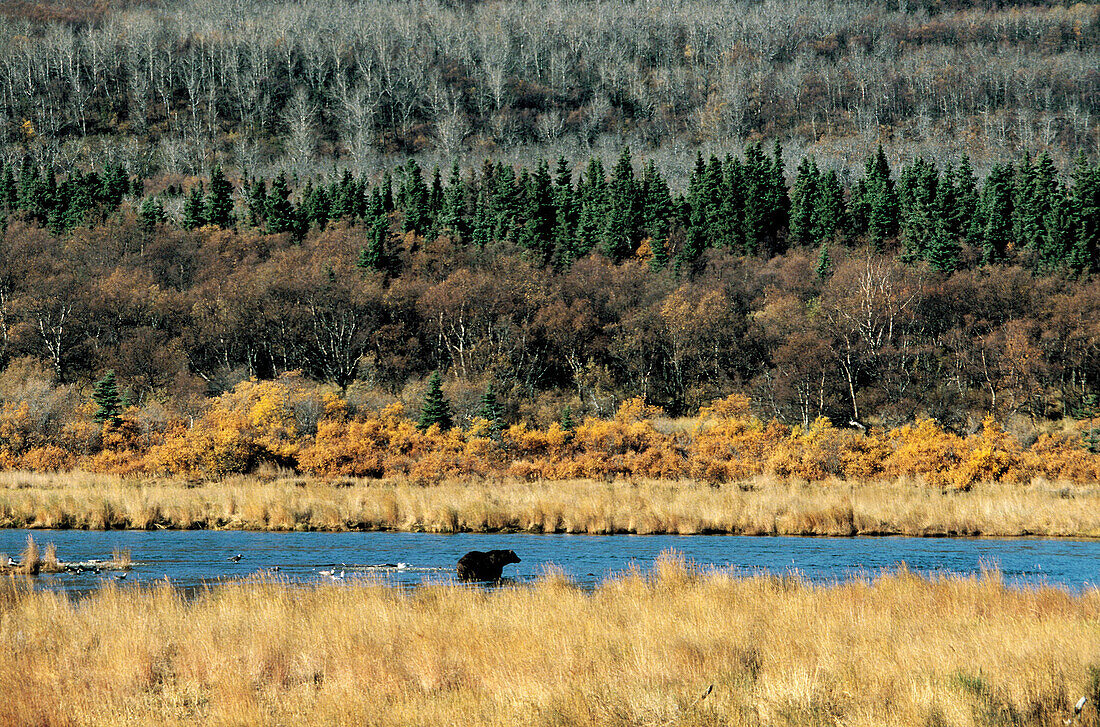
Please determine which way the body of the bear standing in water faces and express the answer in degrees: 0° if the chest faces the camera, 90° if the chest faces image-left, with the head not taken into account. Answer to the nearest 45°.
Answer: approximately 270°

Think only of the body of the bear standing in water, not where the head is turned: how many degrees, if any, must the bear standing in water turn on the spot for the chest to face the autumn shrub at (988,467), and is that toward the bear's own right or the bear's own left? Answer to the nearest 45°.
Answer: approximately 45° to the bear's own left

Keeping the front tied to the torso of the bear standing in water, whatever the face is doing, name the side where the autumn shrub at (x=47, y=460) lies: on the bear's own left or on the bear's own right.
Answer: on the bear's own left

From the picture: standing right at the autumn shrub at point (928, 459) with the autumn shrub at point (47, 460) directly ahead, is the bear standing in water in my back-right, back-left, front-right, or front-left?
front-left

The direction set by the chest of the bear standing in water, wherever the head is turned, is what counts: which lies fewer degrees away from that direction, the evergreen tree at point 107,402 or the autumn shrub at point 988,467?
the autumn shrub

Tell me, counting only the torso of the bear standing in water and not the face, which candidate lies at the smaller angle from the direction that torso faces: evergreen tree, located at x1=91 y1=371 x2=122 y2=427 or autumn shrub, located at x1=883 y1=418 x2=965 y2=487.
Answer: the autumn shrub

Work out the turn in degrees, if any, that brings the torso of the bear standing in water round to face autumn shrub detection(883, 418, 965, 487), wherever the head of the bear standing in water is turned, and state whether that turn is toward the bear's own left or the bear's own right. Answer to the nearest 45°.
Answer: approximately 45° to the bear's own left
